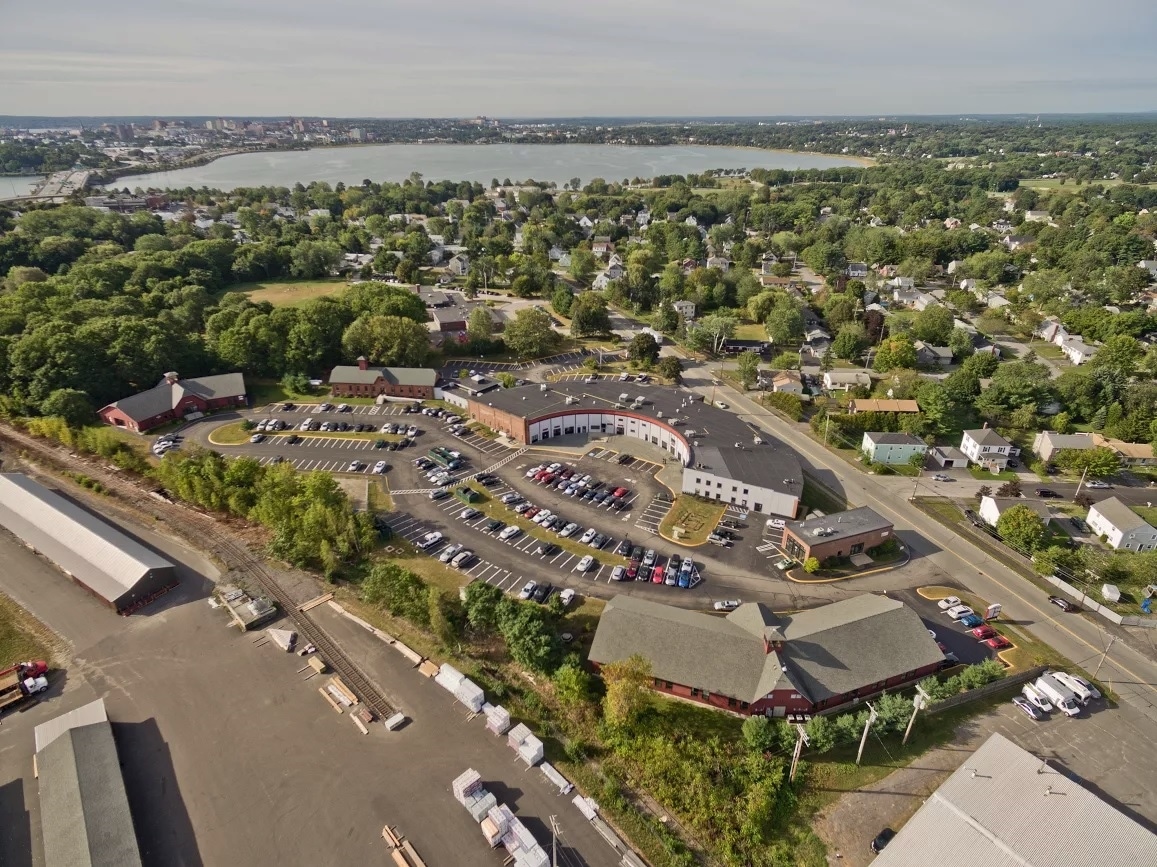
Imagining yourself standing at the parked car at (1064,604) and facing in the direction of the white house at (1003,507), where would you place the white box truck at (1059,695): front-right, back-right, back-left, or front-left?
back-left

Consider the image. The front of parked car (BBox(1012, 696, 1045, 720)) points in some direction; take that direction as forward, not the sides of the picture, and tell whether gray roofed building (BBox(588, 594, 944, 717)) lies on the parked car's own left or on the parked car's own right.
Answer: on the parked car's own right

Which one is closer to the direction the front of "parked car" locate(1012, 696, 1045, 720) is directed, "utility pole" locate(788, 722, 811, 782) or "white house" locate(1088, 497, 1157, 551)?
the utility pole
